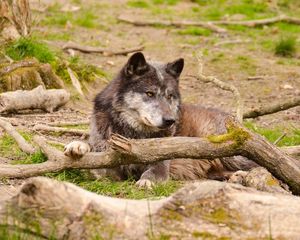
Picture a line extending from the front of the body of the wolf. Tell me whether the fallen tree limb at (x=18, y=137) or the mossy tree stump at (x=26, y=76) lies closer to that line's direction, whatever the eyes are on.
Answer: the fallen tree limb

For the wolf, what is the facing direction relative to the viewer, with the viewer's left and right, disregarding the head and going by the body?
facing the viewer and to the left of the viewer

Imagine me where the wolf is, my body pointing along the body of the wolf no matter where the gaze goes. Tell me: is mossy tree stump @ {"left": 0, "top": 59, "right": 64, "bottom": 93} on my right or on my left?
on my right

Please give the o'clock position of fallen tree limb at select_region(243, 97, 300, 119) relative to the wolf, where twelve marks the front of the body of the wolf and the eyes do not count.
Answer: The fallen tree limb is roughly at 6 o'clock from the wolf.

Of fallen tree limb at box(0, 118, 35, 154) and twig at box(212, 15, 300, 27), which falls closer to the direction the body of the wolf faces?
the fallen tree limb

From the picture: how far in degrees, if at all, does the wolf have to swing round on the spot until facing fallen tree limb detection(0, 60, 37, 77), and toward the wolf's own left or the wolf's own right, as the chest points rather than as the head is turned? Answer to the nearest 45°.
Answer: approximately 90° to the wolf's own right
